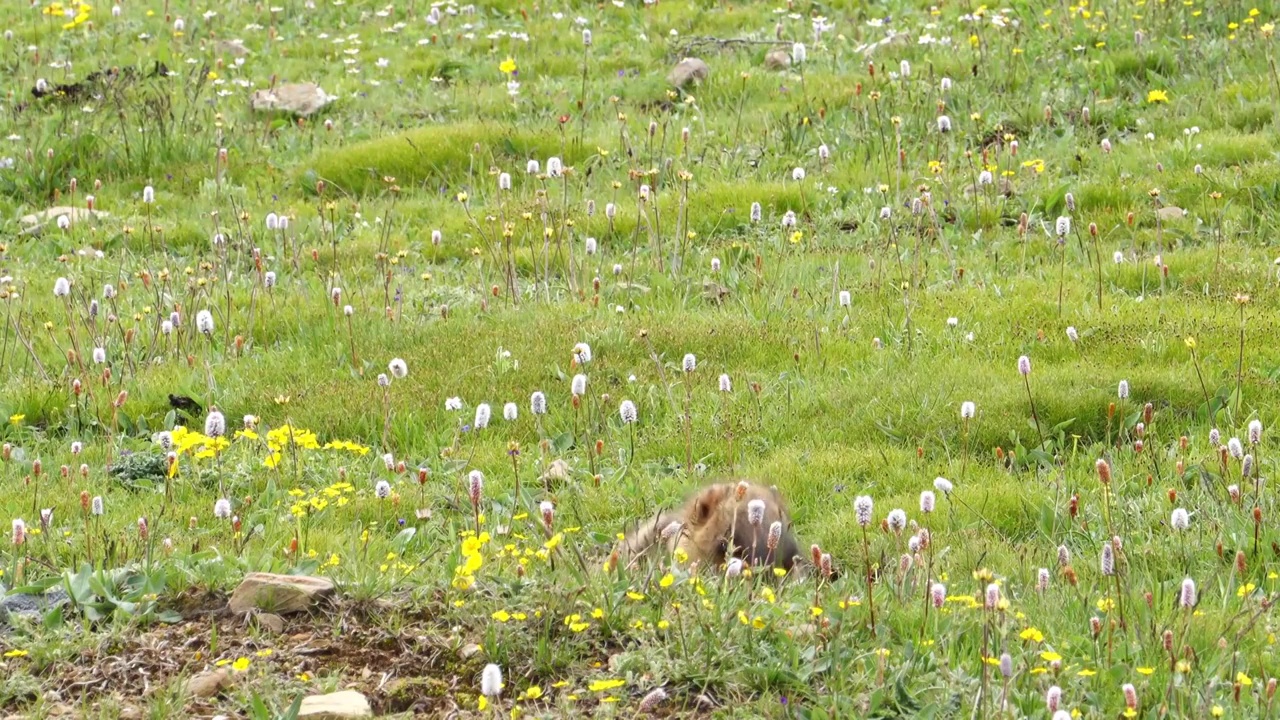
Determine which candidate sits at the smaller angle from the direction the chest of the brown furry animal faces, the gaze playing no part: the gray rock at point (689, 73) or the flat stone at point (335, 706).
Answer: the flat stone

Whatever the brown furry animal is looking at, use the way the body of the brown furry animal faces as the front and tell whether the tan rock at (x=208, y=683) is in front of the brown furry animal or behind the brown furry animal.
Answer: in front

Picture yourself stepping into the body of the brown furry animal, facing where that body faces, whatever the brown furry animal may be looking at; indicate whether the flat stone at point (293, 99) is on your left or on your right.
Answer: on your right

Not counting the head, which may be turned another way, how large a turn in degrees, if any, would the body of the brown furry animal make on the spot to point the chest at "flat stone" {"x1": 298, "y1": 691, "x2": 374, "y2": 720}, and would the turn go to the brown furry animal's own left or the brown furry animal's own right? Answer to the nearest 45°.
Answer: approximately 45° to the brown furry animal's own left

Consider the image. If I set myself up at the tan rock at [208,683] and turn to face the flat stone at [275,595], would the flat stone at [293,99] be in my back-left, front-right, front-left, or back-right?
front-left

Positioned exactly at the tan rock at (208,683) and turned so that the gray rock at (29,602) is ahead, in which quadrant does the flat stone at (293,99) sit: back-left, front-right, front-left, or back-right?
front-right

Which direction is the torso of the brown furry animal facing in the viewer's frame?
to the viewer's left
